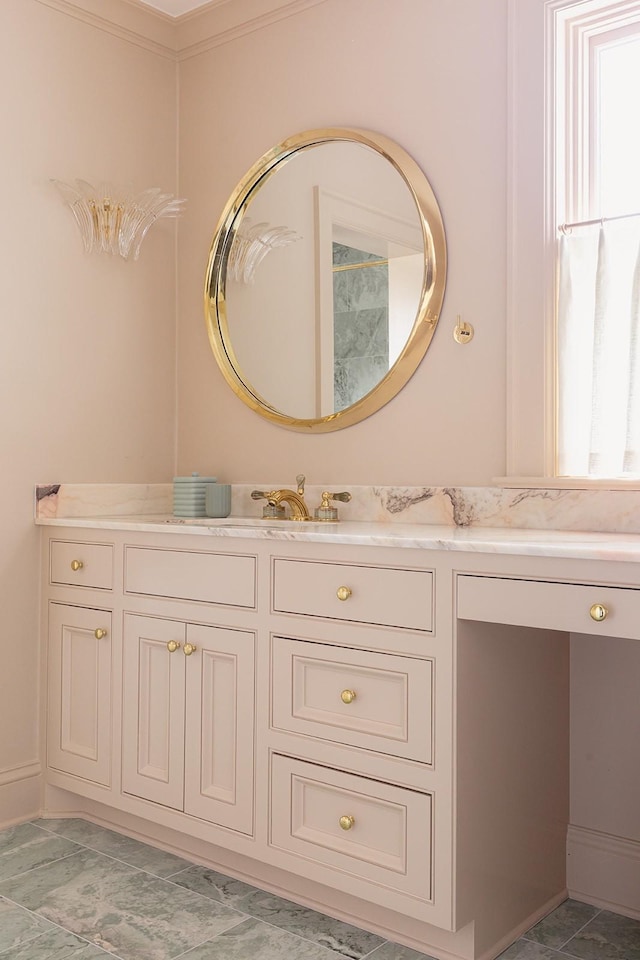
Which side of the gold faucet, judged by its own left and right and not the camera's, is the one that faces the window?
left

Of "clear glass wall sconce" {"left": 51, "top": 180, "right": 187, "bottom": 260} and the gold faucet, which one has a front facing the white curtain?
the clear glass wall sconce

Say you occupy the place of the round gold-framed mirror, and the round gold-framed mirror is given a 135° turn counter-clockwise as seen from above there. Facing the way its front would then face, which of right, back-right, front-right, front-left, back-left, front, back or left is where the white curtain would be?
front-right

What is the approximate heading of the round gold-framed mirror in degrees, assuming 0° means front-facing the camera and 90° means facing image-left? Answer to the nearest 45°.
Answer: approximately 45°

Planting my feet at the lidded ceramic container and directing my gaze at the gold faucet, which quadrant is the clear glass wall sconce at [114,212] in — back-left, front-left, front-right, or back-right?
back-right

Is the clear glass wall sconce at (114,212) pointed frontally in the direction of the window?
yes

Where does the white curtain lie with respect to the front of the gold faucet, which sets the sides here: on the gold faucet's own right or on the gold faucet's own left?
on the gold faucet's own left

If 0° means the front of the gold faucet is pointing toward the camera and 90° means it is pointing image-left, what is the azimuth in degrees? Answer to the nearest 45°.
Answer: approximately 45°

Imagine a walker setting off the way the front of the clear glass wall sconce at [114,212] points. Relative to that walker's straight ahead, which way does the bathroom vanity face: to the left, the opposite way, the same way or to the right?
to the right
